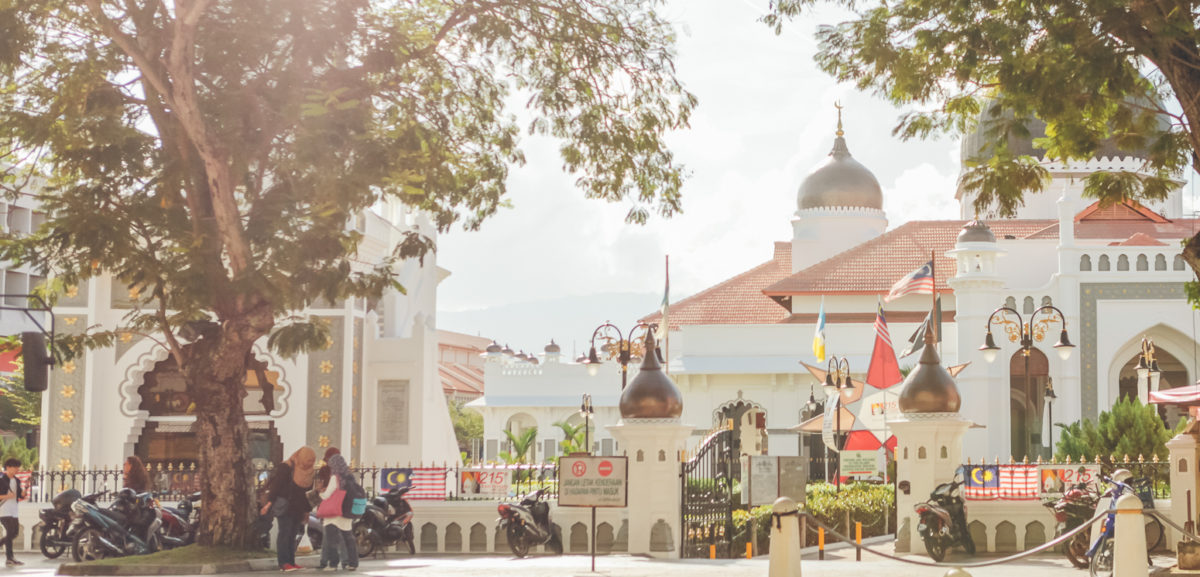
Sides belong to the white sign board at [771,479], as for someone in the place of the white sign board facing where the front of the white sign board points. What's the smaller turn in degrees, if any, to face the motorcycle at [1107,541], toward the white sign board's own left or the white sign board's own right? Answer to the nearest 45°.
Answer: approximately 45° to the white sign board's own left

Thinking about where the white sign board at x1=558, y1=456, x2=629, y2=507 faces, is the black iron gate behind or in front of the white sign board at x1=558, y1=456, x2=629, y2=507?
behind

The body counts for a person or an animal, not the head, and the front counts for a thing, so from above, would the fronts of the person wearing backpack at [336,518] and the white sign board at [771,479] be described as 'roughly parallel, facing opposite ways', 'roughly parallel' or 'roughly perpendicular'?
roughly perpendicular

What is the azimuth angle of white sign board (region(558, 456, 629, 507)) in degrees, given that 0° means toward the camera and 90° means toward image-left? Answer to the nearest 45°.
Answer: approximately 0°

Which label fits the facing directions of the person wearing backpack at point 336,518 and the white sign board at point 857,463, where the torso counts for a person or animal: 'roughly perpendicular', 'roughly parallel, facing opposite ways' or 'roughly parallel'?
roughly perpendicular

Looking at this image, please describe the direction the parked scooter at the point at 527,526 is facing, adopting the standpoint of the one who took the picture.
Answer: facing away from the viewer and to the right of the viewer

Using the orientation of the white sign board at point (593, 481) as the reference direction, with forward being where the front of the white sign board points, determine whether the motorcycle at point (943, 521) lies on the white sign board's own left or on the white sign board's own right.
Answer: on the white sign board's own left

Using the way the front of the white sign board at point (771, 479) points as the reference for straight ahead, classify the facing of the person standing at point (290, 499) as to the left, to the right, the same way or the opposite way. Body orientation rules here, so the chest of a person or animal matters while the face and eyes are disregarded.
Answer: to the left
